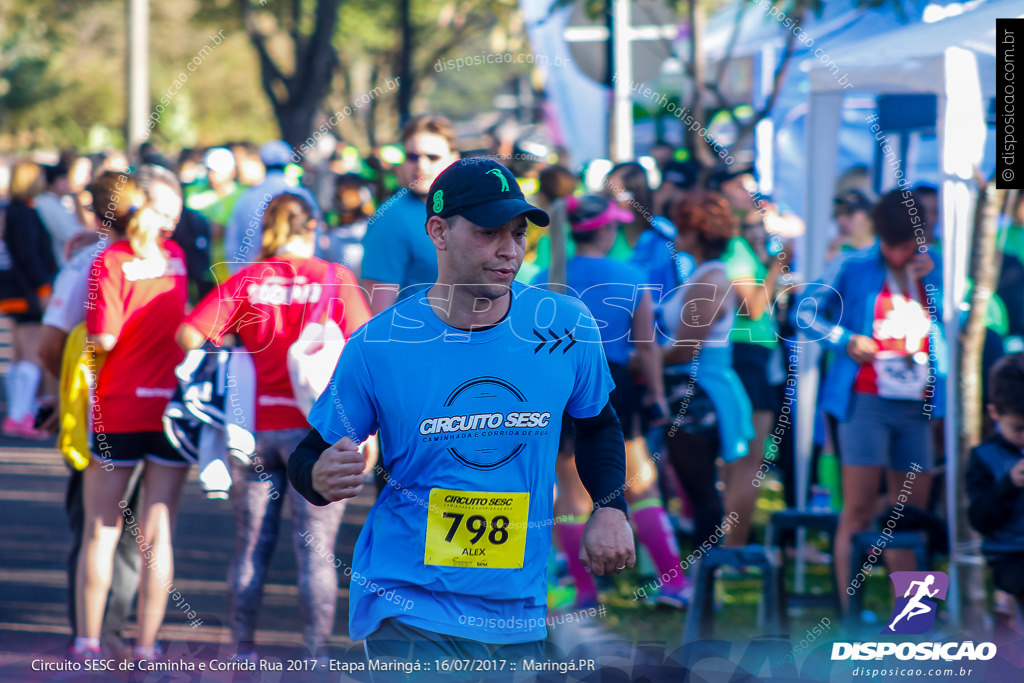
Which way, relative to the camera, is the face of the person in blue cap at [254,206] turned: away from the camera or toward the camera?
away from the camera

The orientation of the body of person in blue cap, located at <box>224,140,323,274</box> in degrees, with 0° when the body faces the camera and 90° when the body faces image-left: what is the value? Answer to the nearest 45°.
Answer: approximately 180°

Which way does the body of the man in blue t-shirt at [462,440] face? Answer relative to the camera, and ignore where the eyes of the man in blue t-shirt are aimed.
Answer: toward the camera

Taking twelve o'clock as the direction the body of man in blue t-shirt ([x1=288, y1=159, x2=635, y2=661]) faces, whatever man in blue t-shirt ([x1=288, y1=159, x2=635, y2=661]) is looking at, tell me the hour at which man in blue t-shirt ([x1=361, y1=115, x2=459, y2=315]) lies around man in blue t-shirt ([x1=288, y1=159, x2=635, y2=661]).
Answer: man in blue t-shirt ([x1=361, y1=115, x2=459, y2=315]) is roughly at 6 o'clock from man in blue t-shirt ([x1=288, y1=159, x2=635, y2=661]).

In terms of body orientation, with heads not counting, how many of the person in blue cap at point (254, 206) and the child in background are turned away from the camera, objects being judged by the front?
1

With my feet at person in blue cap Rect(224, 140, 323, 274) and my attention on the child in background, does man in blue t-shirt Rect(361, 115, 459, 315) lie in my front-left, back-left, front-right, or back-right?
front-right

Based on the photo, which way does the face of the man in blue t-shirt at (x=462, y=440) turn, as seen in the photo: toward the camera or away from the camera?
toward the camera

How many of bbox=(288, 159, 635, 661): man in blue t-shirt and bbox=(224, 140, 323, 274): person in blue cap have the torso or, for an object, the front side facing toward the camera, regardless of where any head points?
1

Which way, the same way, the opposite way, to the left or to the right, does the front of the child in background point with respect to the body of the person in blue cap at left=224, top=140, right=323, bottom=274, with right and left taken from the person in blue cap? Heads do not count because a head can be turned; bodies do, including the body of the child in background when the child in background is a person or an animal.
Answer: the opposite way

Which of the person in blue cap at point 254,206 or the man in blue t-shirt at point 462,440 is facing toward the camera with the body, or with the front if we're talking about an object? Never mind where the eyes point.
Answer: the man in blue t-shirt

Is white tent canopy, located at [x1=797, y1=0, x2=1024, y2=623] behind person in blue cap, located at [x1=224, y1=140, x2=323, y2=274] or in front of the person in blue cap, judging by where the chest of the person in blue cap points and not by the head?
behind

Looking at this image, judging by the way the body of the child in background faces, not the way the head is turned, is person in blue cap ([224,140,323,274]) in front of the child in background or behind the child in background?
behind
